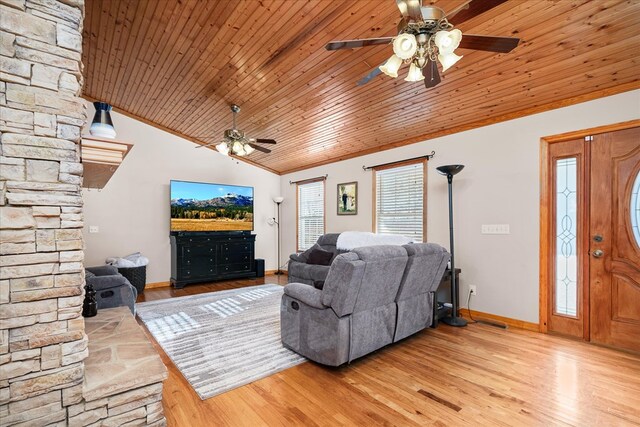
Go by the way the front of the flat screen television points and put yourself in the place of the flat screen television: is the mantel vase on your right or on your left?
on your right

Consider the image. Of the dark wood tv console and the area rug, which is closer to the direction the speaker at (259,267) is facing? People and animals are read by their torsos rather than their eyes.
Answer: the area rug

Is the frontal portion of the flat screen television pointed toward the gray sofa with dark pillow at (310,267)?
yes

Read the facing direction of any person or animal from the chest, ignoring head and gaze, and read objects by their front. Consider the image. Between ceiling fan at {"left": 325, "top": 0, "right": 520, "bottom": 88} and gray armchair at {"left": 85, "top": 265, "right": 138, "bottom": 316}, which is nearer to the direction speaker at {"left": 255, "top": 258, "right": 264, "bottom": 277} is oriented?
the ceiling fan

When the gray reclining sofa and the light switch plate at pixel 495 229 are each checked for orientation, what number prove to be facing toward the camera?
1

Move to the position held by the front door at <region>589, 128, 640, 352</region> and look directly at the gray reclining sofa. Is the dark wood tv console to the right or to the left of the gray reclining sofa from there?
right

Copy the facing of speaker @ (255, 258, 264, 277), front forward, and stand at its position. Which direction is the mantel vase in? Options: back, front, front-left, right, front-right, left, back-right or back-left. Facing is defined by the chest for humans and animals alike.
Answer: front-right

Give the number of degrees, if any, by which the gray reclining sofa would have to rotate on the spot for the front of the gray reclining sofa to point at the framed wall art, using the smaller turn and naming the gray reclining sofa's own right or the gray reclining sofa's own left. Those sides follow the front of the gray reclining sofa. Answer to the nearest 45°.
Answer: approximately 45° to the gray reclining sofa's own right

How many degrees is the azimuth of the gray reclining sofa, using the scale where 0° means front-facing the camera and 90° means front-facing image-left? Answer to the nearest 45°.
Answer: approximately 135°

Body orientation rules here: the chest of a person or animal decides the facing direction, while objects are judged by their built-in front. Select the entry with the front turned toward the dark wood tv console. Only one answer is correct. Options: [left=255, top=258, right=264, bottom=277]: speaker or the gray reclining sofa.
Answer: the gray reclining sofa

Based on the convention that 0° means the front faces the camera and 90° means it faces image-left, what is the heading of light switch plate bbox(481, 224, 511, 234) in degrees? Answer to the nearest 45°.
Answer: approximately 0°

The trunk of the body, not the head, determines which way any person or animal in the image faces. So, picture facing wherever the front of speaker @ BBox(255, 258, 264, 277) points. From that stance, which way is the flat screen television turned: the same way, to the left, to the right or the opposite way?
the same way

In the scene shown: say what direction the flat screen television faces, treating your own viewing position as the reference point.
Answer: facing the viewer and to the right of the viewer

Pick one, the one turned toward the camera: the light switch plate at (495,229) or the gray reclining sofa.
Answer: the light switch plate

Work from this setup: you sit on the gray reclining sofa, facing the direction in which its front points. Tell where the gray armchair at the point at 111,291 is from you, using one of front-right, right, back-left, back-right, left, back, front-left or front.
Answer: front-left
